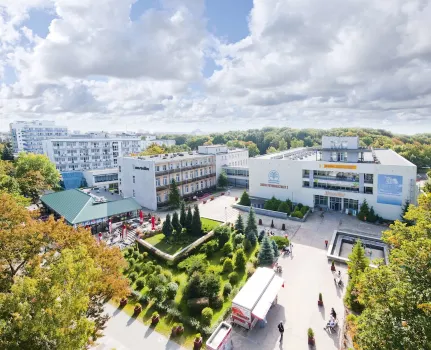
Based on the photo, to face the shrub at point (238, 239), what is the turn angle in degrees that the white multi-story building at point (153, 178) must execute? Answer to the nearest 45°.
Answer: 0° — it already faces it

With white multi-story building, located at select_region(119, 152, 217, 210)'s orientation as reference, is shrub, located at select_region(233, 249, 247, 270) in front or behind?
in front

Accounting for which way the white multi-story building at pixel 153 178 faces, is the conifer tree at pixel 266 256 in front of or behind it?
in front

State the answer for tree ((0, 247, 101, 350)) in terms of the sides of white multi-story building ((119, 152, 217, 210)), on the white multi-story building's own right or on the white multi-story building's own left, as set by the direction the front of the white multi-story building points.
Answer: on the white multi-story building's own right

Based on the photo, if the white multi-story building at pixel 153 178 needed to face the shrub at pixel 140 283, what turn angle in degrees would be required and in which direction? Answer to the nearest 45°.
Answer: approximately 45° to its right

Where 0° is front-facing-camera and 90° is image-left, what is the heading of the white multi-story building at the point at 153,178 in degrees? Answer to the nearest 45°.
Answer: approximately 315°

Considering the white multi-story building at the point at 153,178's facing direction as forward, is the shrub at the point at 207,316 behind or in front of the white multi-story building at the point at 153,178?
in front
